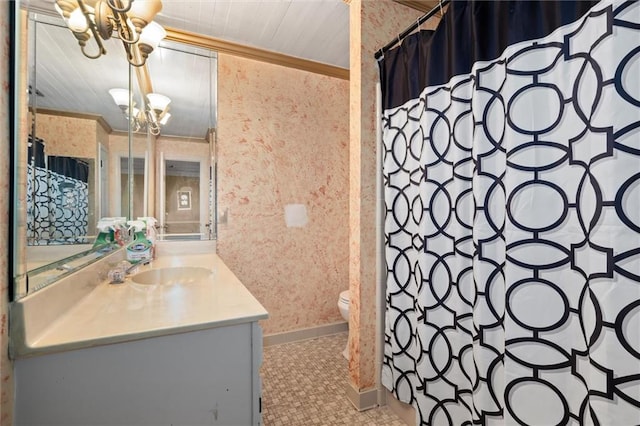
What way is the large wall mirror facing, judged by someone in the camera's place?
facing the viewer and to the right of the viewer

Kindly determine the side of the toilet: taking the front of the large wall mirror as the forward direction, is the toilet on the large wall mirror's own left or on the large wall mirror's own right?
on the large wall mirror's own left

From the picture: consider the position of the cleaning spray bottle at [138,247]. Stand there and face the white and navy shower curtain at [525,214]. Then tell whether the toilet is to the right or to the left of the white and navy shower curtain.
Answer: left

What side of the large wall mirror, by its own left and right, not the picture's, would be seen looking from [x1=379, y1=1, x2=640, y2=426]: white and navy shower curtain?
front

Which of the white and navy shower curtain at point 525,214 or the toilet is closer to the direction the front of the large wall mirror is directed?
the white and navy shower curtain
